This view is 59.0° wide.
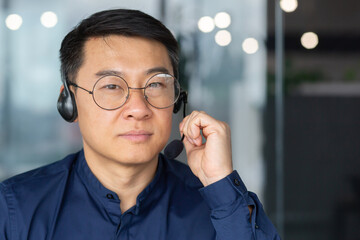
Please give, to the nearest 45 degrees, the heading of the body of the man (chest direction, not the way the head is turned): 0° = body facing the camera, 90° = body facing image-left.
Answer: approximately 0°
